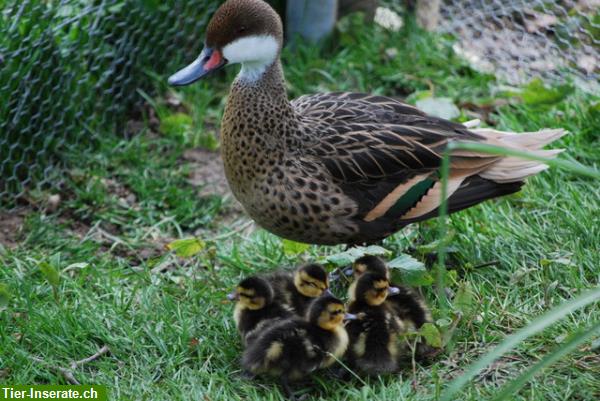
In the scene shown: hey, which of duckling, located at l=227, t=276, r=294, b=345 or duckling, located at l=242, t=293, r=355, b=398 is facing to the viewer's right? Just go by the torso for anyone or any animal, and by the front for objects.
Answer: duckling, located at l=242, t=293, r=355, b=398

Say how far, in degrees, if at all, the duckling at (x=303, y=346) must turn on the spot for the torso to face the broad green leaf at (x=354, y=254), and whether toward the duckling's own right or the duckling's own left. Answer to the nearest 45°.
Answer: approximately 45° to the duckling's own left

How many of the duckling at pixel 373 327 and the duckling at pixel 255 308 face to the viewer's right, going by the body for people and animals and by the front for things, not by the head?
0

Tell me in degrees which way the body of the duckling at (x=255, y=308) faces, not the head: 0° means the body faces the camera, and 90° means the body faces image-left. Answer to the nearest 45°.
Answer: approximately 90°

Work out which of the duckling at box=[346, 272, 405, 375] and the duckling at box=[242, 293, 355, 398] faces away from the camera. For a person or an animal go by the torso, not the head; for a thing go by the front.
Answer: the duckling at box=[346, 272, 405, 375]

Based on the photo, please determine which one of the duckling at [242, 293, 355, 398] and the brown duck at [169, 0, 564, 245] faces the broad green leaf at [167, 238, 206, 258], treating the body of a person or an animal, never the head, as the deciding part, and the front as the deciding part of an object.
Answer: the brown duck

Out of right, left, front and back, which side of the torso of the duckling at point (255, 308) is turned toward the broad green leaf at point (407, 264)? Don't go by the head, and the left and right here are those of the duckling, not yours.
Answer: back

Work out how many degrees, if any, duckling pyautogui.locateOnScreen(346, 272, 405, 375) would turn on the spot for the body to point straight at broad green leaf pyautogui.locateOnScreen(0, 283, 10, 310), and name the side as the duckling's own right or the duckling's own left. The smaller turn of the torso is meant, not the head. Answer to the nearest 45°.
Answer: approximately 90° to the duckling's own left

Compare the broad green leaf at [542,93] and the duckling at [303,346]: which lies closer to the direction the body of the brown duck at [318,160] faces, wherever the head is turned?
the duckling
